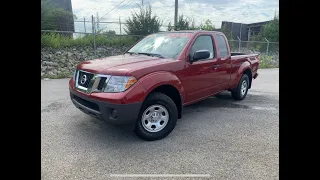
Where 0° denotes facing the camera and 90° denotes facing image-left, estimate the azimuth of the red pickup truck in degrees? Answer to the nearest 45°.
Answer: approximately 45°

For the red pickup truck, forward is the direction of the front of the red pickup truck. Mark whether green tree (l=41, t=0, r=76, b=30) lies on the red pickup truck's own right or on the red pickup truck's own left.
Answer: on the red pickup truck's own right

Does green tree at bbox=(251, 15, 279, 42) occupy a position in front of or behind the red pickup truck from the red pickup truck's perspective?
behind
